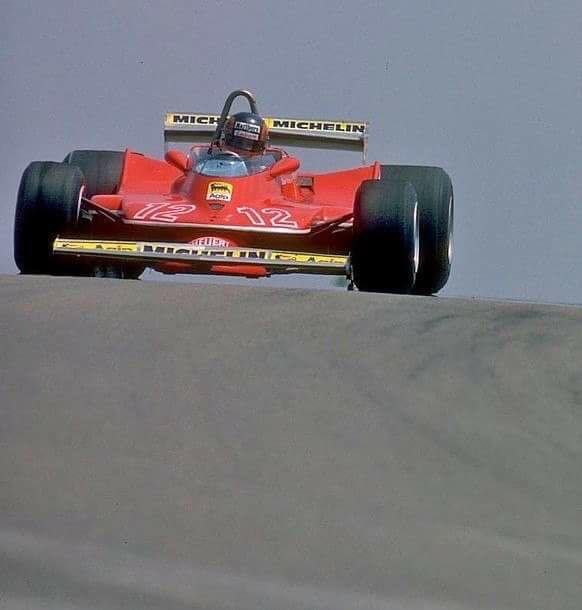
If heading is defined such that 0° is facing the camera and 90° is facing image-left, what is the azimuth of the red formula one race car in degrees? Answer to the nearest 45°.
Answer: approximately 0°
